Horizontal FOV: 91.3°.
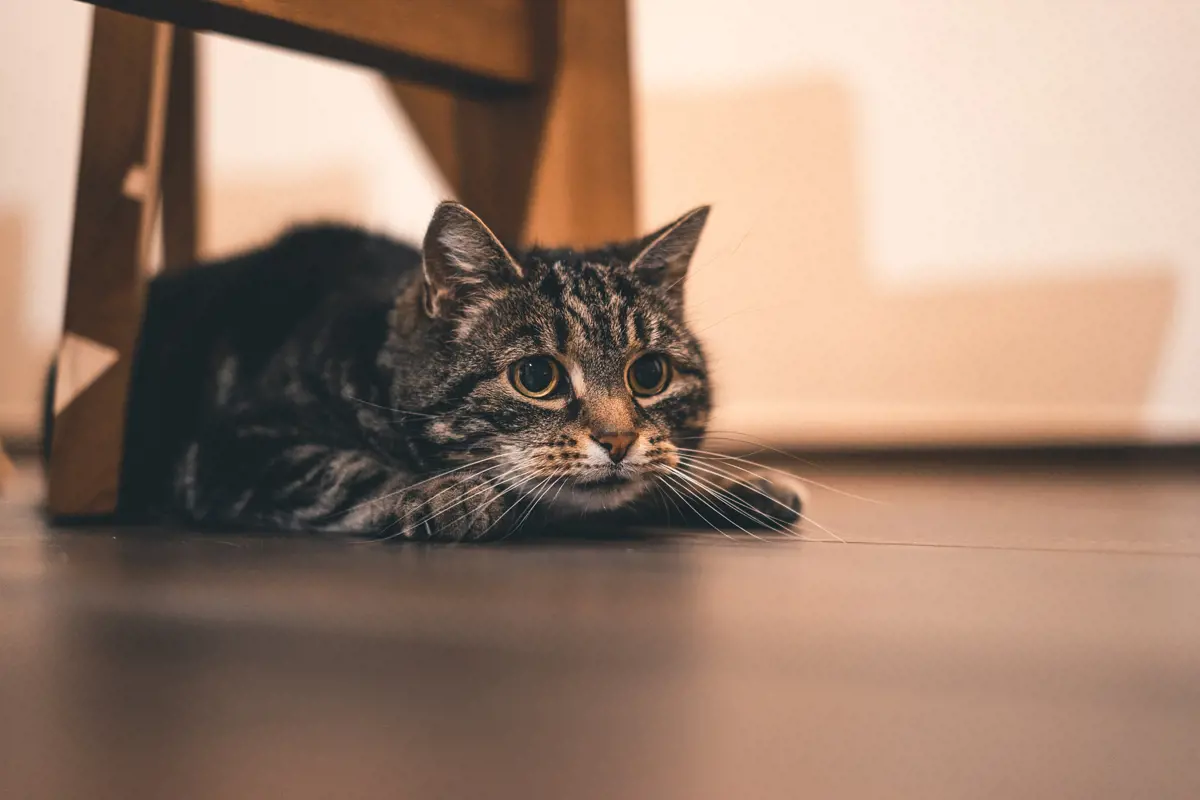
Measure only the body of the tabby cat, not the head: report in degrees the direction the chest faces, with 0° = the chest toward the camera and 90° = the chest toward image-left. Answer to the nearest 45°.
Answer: approximately 315°
